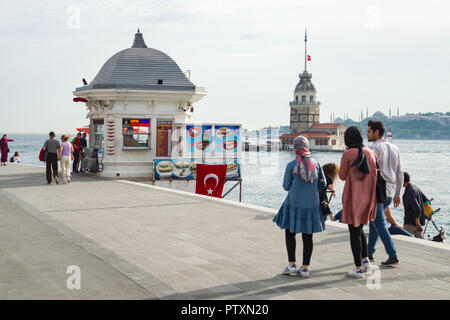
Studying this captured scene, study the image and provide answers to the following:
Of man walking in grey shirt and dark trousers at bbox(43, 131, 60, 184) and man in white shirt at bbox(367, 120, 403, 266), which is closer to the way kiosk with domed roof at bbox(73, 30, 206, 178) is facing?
the man in white shirt

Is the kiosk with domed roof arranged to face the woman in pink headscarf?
yes

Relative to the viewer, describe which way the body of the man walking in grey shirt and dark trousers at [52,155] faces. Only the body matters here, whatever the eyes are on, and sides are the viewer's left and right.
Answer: facing away from the viewer

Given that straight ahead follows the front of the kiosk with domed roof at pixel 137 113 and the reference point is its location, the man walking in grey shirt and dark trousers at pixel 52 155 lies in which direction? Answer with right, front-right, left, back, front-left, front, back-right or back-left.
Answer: front-right

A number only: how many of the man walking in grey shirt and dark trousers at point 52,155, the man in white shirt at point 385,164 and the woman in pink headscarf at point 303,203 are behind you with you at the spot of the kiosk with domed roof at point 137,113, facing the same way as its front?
0

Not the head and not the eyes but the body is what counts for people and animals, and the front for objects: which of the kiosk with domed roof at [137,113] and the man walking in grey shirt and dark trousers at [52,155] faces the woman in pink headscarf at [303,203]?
the kiosk with domed roof

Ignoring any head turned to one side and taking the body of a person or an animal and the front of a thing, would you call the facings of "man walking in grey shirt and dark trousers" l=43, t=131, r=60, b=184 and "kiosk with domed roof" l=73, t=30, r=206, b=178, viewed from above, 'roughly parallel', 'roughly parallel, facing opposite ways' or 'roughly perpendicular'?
roughly parallel, facing opposite ways

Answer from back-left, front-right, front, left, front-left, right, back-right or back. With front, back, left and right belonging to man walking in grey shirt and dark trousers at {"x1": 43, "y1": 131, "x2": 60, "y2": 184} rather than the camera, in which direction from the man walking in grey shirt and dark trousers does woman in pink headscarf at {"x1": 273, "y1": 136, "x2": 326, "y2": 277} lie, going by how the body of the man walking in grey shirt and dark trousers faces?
back

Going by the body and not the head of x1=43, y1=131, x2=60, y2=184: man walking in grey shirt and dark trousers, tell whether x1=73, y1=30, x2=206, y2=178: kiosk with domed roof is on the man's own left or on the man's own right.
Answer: on the man's own right

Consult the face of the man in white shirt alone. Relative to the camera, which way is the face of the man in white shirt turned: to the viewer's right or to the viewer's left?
to the viewer's left

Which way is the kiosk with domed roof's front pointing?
toward the camera

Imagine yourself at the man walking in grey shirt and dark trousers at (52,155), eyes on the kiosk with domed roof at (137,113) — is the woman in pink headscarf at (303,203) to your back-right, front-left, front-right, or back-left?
back-right

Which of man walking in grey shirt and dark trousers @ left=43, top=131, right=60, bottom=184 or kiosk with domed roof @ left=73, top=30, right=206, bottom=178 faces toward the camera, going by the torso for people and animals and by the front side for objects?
the kiosk with domed roof

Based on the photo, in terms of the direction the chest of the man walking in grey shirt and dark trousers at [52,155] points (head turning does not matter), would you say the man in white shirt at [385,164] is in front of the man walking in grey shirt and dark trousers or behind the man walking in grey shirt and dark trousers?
behind
